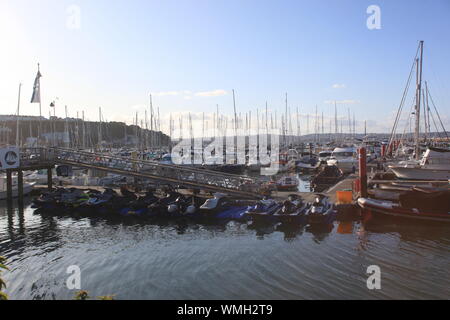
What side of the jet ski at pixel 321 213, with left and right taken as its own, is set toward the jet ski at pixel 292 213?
left

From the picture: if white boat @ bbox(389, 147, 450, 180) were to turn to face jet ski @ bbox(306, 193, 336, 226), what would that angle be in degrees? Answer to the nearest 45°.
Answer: approximately 45° to its left

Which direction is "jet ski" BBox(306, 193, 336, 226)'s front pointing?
away from the camera

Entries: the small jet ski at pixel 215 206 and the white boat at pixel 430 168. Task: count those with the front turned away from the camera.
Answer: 0

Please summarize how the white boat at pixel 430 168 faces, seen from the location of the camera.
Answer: facing to the left of the viewer

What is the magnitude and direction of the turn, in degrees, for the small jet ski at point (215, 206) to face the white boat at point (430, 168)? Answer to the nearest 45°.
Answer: approximately 135° to its left

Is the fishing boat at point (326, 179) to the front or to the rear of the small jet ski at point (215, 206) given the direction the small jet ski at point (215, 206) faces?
to the rear

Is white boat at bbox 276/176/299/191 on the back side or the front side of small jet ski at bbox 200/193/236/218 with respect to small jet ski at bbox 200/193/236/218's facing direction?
on the back side
